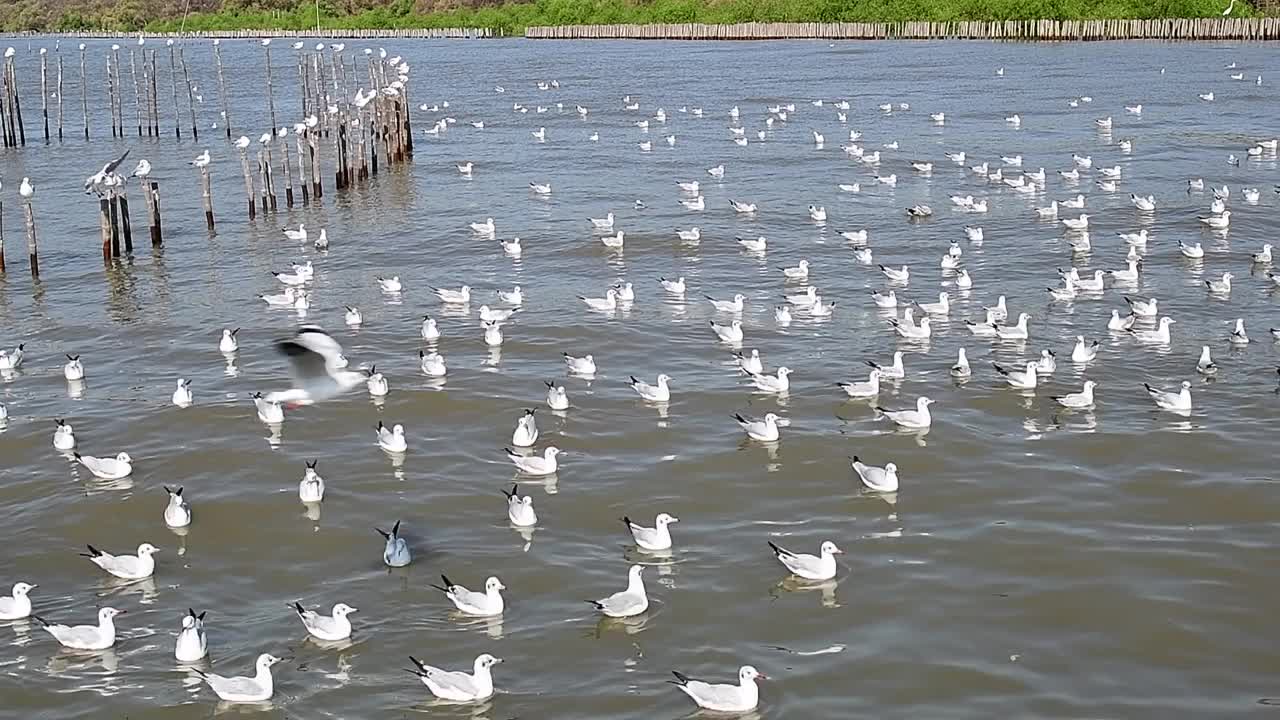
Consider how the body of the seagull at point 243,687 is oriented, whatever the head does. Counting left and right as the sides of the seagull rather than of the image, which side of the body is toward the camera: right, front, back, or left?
right

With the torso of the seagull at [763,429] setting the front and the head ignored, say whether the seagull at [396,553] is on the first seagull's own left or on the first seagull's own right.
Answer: on the first seagull's own right

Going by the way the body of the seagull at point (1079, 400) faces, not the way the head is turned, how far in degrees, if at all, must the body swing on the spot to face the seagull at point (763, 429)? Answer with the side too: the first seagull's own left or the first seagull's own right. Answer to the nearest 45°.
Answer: approximately 135° to the first seagull's own right

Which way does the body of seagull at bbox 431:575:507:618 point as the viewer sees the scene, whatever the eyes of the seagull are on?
to the viewer's right

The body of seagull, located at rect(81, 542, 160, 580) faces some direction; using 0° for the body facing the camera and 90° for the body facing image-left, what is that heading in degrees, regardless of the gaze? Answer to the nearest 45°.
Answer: approximately 270°

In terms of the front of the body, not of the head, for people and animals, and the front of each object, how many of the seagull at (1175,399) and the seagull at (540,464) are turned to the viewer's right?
2

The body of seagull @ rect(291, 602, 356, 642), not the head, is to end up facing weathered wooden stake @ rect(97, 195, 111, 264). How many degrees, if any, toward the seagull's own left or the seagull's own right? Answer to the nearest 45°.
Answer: approximately 90° to the seagull's own left

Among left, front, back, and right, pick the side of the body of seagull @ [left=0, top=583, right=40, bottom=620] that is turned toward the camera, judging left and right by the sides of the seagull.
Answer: right

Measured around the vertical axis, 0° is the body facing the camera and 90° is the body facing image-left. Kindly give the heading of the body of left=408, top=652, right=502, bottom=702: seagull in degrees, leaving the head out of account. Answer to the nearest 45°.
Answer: approximately 270°

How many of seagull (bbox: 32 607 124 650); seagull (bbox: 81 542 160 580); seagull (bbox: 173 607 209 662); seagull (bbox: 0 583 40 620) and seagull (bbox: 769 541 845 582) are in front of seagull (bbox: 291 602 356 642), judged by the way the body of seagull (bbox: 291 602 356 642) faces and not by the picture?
1

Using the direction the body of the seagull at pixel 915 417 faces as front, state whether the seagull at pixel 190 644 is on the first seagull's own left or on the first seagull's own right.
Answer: on the first seagull's own right

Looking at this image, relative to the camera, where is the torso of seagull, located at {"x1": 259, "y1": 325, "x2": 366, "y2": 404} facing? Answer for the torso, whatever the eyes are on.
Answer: to the viewer's right

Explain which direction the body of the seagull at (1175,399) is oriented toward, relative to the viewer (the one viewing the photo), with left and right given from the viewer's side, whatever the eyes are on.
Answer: facing to the right of the viewer

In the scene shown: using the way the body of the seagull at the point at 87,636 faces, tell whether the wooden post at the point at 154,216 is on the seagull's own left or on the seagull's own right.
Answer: on the seagull's own left

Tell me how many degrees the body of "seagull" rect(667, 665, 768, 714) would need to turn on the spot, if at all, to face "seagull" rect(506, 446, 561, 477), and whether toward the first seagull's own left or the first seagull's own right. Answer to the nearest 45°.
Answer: approximately 90° to the first seagull's own left
